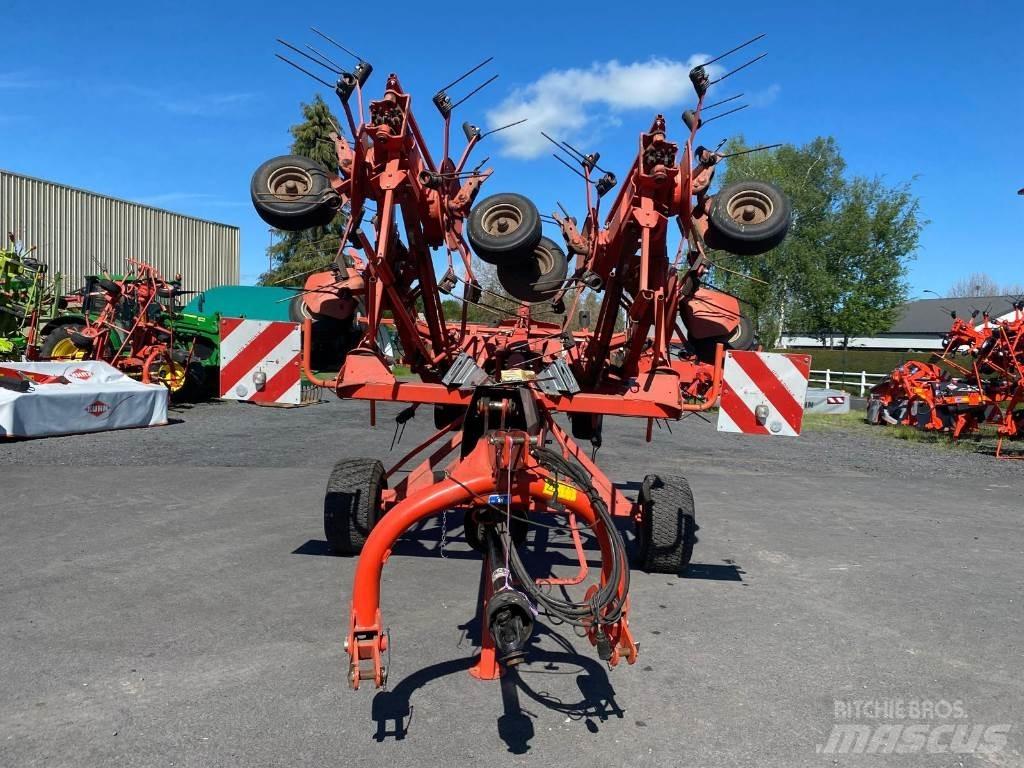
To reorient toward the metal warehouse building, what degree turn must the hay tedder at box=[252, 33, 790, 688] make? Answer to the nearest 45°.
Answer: approximately 135° to its right

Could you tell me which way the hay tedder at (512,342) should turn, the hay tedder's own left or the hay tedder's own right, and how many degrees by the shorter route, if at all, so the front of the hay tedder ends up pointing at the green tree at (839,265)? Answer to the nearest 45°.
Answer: approximately 135° to the hay tedder's own left

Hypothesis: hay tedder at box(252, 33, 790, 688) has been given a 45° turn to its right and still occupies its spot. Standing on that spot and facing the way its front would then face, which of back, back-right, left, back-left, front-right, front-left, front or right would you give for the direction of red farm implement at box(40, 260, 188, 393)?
right

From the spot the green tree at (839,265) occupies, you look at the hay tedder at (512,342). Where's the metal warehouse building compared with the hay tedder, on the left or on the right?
right

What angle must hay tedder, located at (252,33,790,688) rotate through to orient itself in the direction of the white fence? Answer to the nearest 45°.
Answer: approximately 135° to its left

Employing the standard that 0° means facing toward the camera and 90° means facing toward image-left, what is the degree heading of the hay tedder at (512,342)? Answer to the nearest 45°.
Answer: approximately 0°
